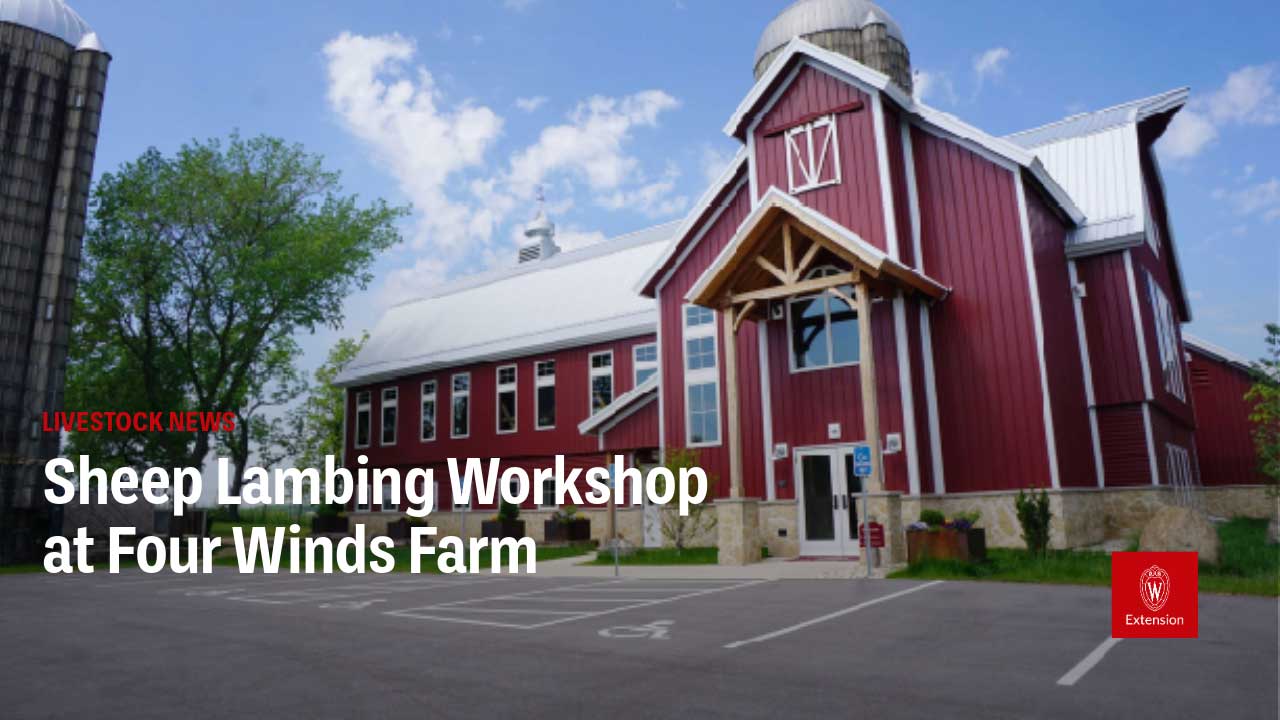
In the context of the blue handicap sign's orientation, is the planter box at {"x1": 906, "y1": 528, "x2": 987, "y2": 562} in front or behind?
behind

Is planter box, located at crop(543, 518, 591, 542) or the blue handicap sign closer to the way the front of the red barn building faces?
the blue handicap sign

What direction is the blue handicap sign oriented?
toward the camera

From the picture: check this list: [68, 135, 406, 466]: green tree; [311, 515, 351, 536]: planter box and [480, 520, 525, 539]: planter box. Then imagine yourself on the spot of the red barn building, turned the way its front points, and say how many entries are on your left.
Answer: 0

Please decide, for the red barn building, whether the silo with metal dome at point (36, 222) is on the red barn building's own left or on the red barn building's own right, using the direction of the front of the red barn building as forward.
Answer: on the red barn building's own right

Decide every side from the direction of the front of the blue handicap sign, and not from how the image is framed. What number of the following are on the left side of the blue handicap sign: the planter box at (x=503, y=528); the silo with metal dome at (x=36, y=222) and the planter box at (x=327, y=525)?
0

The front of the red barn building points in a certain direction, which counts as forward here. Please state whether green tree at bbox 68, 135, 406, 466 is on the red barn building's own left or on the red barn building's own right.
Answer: on the red barn building's own right

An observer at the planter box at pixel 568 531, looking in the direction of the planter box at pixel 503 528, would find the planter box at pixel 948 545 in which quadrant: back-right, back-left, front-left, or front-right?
back-left

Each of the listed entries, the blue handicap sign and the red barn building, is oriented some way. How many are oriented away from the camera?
0

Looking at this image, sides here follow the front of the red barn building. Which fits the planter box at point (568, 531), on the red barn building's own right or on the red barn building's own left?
on the red barn building's own right

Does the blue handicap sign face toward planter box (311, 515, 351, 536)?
no

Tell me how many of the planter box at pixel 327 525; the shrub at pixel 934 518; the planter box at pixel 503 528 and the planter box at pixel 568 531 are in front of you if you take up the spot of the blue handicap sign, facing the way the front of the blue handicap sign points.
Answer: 0

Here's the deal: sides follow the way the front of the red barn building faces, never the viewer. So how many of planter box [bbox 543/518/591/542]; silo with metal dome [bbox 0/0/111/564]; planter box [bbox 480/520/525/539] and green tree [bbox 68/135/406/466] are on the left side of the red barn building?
0

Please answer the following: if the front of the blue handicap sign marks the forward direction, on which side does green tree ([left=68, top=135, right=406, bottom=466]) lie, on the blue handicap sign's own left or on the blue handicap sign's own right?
on the blue handicap sign's own right

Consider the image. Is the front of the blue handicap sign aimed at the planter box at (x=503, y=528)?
no
